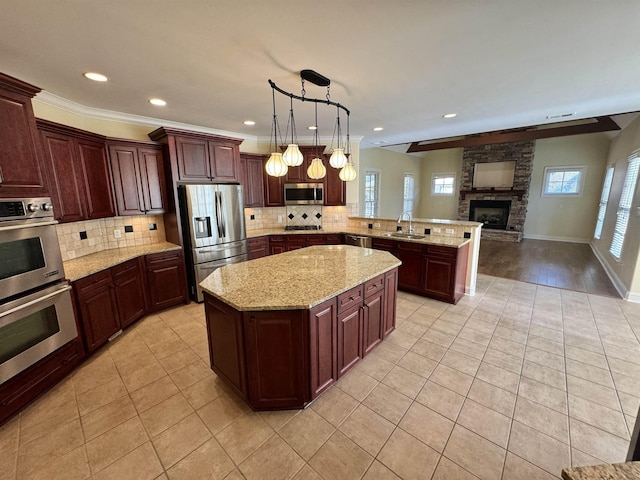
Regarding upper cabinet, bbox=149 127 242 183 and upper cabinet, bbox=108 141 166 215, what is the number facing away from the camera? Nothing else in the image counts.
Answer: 0

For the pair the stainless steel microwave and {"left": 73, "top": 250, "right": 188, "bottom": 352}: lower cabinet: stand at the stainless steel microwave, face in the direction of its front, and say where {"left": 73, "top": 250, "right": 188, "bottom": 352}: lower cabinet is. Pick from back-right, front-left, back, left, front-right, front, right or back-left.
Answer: front-right

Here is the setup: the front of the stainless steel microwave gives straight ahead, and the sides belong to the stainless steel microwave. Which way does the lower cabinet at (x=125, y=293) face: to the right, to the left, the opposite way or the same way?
to the left

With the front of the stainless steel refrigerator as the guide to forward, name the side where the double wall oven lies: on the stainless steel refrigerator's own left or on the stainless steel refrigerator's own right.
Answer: on the stainless steel refrigerator's own right

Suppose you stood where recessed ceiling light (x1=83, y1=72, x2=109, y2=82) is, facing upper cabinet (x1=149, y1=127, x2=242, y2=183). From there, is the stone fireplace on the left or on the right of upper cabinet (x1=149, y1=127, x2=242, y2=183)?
right

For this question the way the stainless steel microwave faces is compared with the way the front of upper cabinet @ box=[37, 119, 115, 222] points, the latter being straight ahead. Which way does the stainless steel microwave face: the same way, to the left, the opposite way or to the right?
to the right

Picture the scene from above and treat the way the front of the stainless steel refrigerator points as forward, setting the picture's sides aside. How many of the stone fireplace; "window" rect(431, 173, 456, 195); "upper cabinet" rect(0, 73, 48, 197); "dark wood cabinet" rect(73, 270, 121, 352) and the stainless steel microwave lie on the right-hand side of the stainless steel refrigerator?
2

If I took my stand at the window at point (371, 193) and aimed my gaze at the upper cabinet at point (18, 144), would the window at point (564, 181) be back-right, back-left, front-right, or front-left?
back-left

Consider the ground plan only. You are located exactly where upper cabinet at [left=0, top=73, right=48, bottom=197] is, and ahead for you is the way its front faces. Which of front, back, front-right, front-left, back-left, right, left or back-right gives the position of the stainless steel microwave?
front-left

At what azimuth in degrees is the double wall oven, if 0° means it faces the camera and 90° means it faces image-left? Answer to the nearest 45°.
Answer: approximately 315°

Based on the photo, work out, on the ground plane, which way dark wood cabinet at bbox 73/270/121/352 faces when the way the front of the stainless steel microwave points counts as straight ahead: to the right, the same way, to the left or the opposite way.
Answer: to the left
